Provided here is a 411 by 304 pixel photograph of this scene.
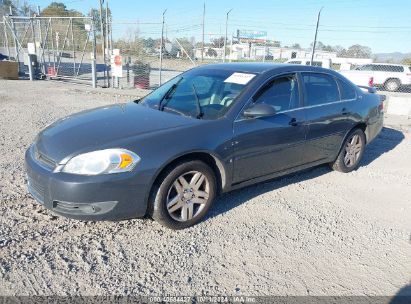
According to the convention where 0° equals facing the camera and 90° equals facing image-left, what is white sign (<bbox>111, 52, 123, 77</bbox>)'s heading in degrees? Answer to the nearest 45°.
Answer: approximately 0°

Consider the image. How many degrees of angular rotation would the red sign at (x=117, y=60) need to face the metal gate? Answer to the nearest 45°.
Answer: approximately 135° to its right

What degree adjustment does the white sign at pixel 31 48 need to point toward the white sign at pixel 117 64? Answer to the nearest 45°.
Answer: approximately 45° to its left

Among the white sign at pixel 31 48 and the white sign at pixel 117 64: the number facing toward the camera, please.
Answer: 2

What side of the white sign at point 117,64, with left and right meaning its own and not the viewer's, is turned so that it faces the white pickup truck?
left

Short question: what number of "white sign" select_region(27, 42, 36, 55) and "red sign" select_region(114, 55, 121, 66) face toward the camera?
2

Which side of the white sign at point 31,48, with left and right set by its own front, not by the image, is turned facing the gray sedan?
front

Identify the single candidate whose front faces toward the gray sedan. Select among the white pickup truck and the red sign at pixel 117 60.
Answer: the red sign

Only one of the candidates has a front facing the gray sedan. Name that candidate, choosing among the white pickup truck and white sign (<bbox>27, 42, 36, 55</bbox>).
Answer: the white sign

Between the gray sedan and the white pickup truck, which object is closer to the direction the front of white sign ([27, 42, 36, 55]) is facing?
the gray sedan
